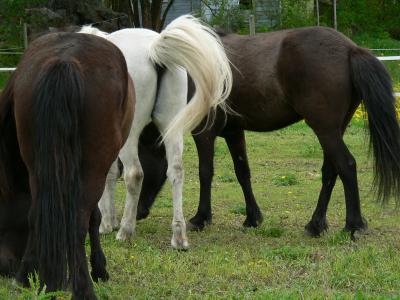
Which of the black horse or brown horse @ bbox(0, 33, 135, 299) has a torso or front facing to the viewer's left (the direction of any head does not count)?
the black horse

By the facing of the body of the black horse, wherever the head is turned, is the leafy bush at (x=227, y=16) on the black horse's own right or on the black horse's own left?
on the black horse's own right

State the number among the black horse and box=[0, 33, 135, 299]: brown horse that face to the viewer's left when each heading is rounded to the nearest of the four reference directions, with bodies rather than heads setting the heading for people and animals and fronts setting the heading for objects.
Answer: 1

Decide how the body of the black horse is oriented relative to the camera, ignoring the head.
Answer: to the viewer's left

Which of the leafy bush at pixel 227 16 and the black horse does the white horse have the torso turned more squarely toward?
the leafy bush

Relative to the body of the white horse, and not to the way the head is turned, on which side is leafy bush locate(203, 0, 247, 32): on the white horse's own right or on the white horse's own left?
on the white horse's own right

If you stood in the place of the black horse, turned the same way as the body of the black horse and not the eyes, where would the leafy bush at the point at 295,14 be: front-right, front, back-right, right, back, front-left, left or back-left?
right

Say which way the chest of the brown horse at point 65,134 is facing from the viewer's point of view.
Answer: away from the camera

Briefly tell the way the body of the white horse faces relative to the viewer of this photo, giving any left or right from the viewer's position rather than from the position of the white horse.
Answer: facing away from the viewer and to the left of the viewer

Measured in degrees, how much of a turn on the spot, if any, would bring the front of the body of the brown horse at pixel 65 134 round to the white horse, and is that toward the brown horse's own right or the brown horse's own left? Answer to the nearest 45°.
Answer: approximately 45° to the brown horse's own right

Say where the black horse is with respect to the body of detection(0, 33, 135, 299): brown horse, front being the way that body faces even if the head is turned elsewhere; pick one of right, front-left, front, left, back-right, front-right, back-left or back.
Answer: front-right
